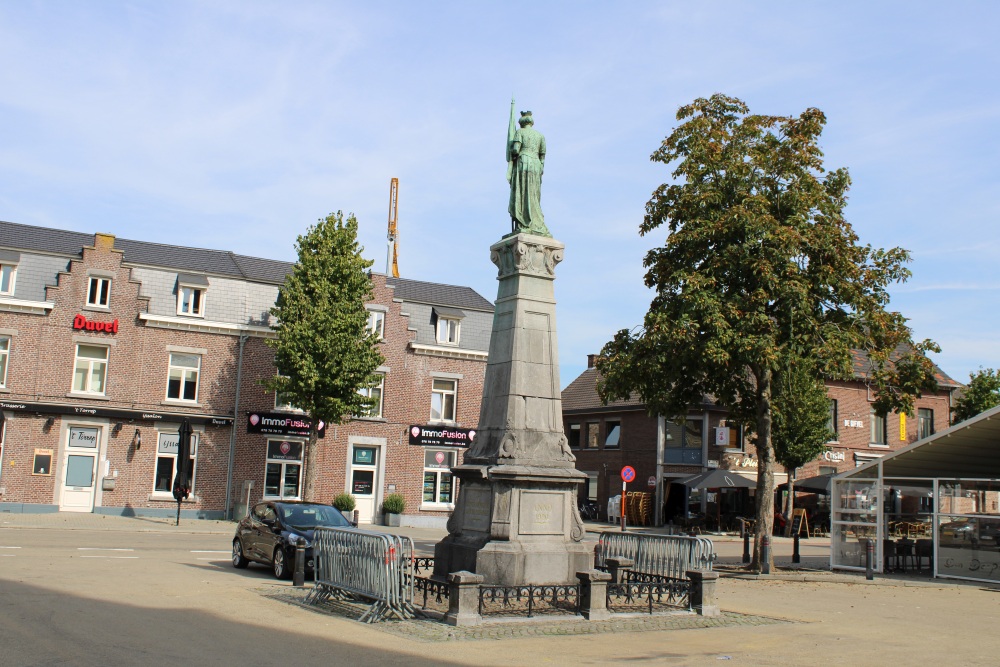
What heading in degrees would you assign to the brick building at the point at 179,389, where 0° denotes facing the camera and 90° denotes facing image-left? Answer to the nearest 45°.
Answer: approximately 0°

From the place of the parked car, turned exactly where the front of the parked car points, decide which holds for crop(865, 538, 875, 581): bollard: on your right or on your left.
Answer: on your left

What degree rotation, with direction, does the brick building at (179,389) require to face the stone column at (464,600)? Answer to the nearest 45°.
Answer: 0° — it already faces it
